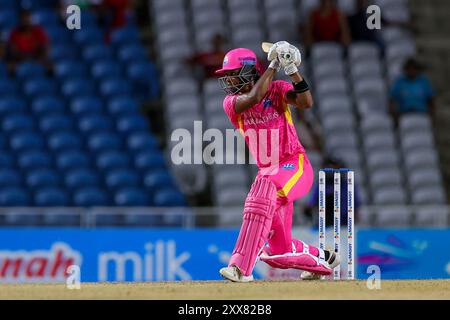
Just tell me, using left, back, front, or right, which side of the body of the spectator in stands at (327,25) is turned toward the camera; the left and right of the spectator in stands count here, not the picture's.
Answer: front

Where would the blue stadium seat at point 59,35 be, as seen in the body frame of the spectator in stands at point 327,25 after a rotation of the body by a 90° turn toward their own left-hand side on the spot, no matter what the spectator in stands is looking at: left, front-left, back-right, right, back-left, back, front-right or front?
back

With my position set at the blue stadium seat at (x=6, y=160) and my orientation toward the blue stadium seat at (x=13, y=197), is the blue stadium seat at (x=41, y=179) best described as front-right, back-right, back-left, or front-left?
front-left

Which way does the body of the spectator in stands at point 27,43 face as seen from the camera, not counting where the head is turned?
toward the camera

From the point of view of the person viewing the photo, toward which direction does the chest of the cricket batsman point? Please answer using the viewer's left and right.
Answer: facing the viewer and to the left of the viewer

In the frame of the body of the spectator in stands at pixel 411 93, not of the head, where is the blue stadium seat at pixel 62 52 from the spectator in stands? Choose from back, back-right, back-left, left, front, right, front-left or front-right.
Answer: right

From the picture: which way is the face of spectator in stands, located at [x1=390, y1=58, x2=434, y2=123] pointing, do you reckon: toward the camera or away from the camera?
toward the camera

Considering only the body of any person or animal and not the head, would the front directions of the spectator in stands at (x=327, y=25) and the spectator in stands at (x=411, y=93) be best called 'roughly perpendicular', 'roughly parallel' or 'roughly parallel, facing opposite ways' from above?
roughly parallel

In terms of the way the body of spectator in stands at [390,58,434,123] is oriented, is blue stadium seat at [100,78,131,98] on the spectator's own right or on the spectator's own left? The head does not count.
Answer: on the spectator's own right

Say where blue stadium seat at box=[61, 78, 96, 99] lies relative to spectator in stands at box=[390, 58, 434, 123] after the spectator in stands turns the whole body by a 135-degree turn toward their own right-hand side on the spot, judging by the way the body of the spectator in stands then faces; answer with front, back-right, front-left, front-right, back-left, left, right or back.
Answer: front-left

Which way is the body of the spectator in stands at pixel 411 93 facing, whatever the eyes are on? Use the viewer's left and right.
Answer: facing the viewer

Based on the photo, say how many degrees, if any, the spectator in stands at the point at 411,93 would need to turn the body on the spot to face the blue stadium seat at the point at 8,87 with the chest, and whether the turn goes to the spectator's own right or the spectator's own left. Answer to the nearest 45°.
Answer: approximately 90° to the spectator's own right
